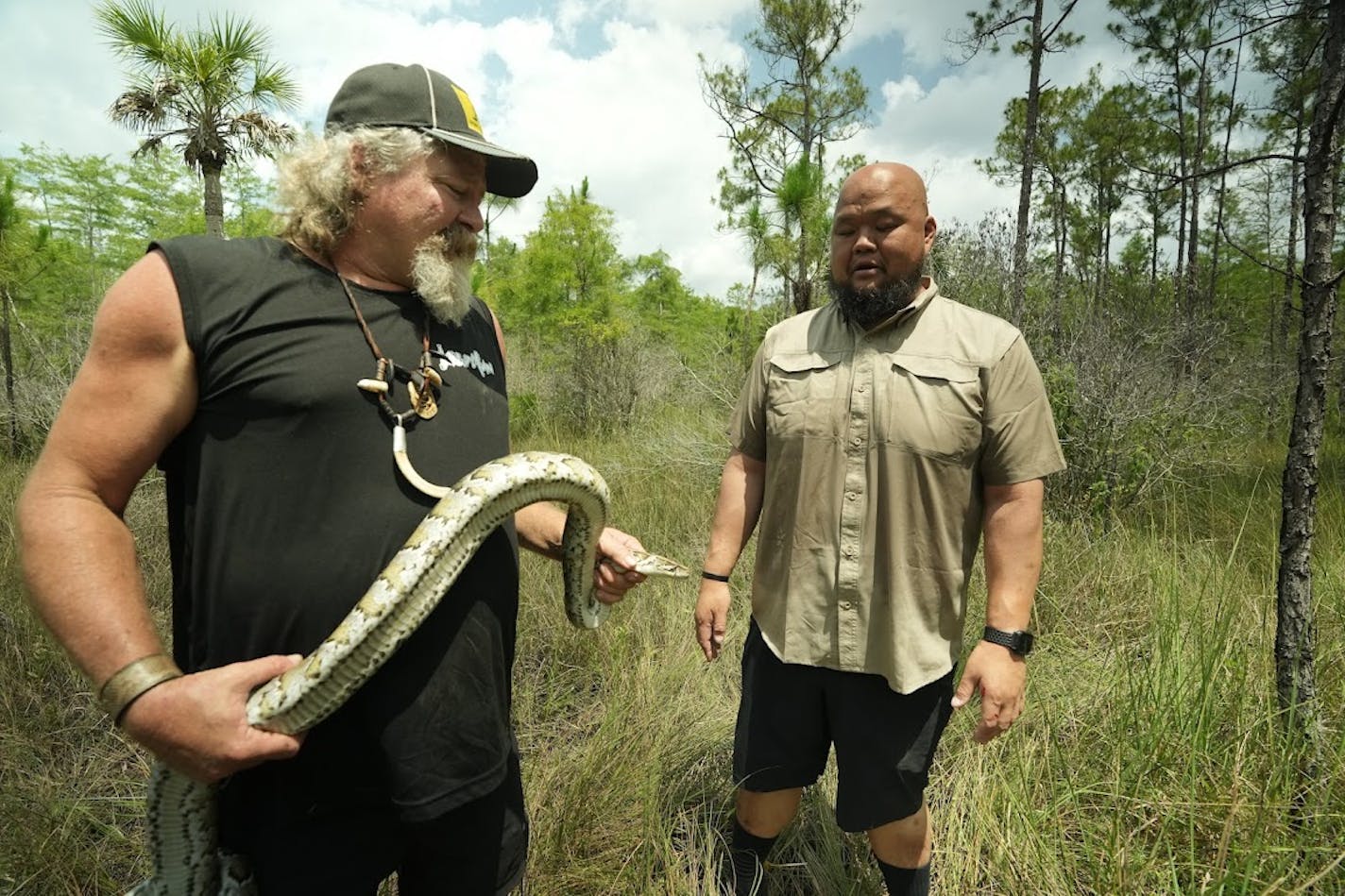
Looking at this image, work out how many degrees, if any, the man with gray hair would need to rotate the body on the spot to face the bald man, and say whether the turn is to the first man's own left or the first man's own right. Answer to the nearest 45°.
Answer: approximately 45° to the first man's own left

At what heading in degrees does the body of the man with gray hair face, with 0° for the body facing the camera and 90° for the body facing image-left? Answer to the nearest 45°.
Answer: approximately 315°

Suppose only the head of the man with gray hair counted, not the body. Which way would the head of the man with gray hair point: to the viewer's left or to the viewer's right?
to the viewer's right
